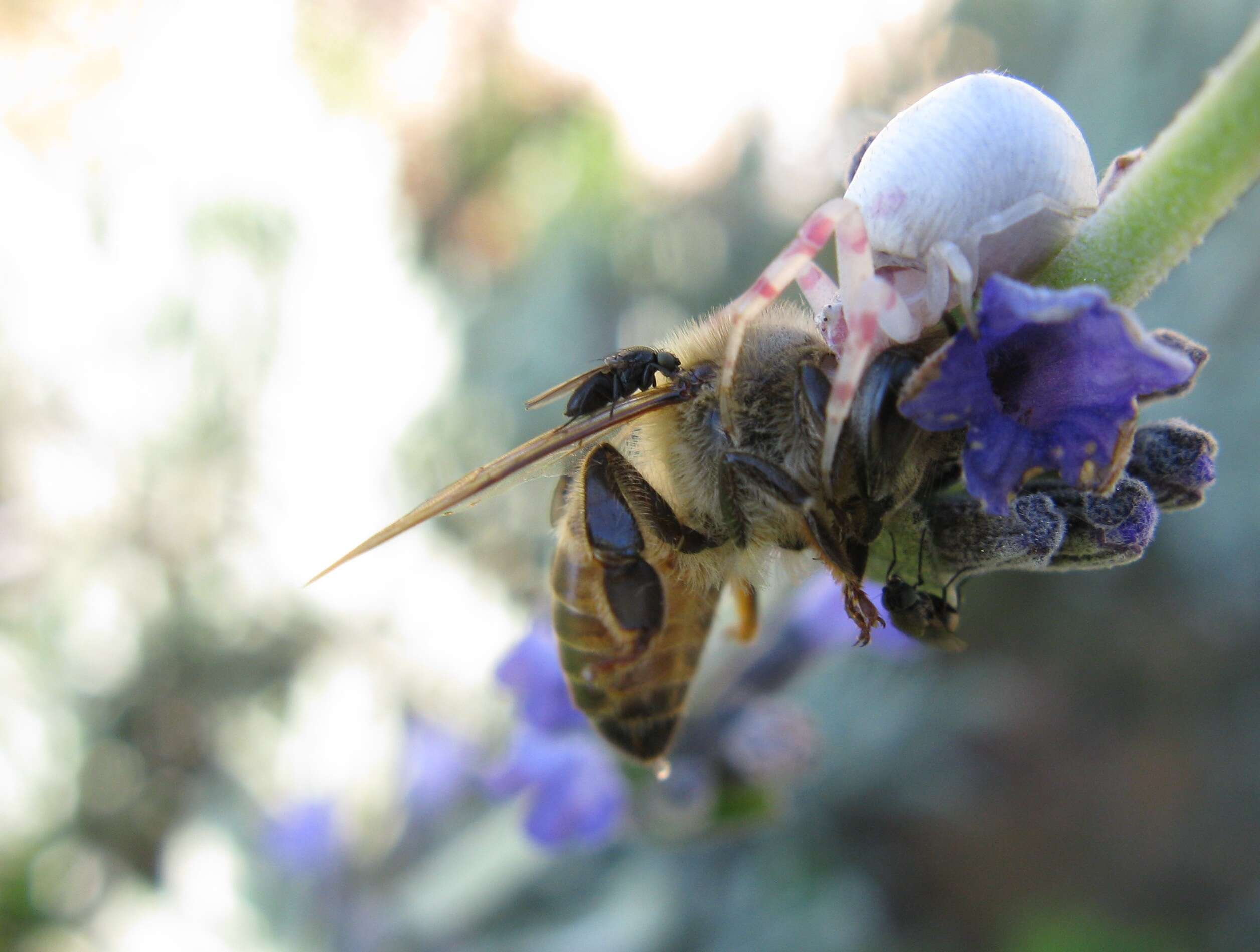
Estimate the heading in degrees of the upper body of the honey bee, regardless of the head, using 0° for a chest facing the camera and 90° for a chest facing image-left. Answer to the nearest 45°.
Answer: approximately 270°

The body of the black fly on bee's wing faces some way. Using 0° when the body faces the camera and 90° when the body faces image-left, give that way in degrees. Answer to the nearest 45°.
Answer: approximately 270°
